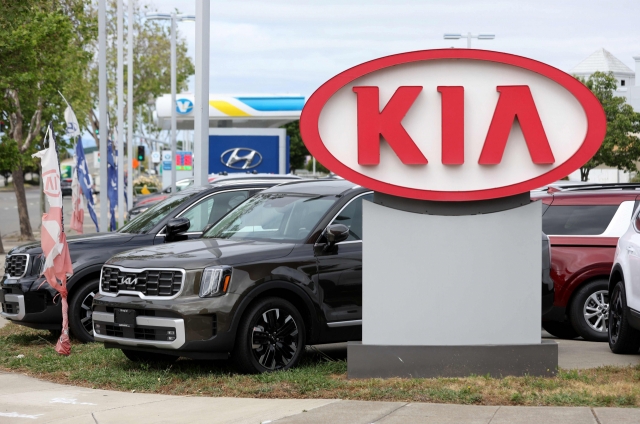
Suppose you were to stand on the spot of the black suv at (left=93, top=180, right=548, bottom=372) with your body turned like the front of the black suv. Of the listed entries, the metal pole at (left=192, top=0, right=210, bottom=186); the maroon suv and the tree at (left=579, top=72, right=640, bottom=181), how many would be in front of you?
0

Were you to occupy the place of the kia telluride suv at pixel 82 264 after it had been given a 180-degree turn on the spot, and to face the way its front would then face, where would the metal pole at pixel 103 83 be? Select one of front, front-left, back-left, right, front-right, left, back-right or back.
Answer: front-left

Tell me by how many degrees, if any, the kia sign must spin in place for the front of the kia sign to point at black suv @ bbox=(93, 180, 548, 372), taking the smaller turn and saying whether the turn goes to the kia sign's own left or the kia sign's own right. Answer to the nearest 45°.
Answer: approximately 90° to the kia sign's own right

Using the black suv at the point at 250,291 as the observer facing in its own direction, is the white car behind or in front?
behind

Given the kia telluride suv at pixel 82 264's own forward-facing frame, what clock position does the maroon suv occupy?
The maroon suv is roughly at 8 o'clock from the kia telluride suv.

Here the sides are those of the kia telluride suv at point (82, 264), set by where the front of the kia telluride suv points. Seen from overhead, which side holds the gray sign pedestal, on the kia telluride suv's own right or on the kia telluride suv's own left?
on the kia telluride suv's own left

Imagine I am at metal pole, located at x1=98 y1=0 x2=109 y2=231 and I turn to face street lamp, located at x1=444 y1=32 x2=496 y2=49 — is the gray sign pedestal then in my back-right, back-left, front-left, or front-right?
back-right

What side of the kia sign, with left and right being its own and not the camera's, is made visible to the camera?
front

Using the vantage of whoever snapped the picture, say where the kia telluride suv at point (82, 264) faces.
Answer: facing the viewer and to the left of the viewer

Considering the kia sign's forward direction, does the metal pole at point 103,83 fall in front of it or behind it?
behind

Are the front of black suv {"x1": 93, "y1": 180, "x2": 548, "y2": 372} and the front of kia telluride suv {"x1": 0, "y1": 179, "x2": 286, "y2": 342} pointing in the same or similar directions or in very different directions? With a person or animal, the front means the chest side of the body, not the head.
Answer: same or similar directions

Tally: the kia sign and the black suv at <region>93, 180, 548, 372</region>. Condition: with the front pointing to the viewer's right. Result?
0
